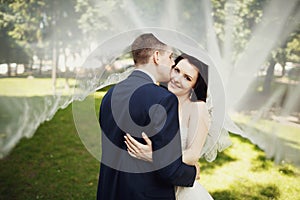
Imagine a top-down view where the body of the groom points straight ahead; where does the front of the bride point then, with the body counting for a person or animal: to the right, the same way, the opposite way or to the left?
the opposite way

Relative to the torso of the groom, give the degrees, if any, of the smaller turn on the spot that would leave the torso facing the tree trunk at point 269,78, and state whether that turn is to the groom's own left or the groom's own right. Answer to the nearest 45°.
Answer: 0° — they already face it

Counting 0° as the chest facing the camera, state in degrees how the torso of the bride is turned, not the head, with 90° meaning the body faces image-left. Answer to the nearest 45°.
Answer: approximately 45°

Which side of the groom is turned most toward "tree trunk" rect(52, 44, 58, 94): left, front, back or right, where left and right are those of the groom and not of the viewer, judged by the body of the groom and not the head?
left

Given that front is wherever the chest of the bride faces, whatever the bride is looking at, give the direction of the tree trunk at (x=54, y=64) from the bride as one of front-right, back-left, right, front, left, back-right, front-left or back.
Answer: right

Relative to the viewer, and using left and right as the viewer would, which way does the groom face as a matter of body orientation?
facing away from the viewer and to the right of the viewer
